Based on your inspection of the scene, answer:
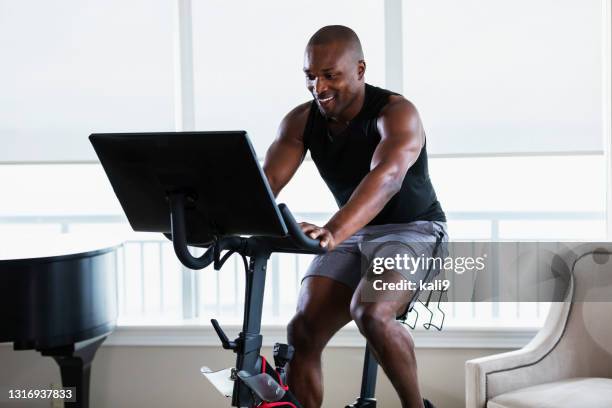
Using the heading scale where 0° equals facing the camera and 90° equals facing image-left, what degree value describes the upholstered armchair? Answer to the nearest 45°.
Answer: approximately 45°

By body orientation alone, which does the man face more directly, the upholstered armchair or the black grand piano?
the black grand piano

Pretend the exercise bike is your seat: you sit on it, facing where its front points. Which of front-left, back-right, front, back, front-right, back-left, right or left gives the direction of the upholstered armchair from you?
back

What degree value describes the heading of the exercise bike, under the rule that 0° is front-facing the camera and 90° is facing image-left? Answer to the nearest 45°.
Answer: approximately 45°

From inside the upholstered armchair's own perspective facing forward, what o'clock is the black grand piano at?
The black grand piano is roughly at 1 o'clock from the upholstered armchair.

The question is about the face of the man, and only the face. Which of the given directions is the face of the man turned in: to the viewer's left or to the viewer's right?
to the viewer's left

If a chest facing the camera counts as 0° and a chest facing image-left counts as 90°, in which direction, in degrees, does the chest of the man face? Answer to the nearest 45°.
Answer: approximately 45°
